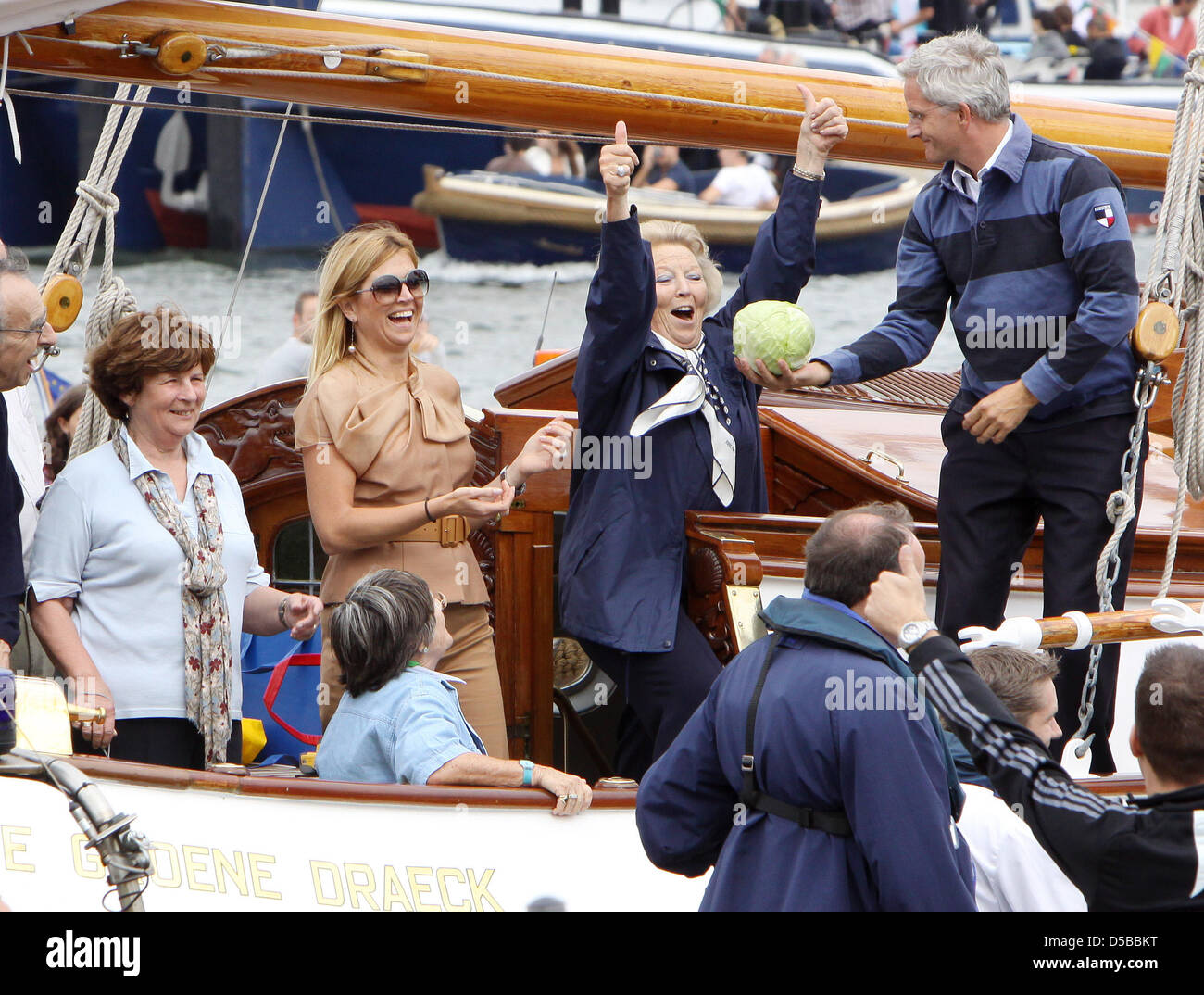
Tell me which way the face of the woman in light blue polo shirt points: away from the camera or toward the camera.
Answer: toward the camera

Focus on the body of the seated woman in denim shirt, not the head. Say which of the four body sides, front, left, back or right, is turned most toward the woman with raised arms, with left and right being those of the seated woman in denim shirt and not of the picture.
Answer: front

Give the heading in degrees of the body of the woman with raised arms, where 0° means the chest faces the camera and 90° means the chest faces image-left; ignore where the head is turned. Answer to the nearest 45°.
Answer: approximately 315°

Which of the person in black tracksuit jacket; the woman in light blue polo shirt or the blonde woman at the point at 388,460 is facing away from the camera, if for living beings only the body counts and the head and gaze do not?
the person in black tracksuit jacket

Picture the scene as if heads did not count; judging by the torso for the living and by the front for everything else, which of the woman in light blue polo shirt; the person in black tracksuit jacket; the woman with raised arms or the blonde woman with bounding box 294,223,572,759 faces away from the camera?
the person in black tracksuit jacket

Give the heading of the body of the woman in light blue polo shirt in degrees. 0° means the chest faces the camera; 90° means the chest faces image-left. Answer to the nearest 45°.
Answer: approximately 315°

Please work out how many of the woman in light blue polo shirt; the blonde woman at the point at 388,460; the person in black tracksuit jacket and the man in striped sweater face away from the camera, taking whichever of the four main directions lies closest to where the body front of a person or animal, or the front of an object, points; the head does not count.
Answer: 1

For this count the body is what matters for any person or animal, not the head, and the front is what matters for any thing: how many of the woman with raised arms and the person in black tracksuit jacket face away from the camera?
1

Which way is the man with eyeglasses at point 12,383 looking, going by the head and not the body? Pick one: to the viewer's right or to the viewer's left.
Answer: to the viewer's right

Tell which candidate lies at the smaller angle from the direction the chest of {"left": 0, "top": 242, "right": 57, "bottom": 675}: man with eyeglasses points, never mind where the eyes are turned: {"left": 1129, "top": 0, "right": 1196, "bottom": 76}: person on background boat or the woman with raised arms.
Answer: the woman with raised arms

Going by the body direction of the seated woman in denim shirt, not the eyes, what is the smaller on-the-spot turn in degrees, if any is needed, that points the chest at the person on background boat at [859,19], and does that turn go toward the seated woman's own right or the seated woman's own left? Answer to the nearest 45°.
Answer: approximately 45° to the seated woman's own left

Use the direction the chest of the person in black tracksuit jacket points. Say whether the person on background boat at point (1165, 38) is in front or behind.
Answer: in front

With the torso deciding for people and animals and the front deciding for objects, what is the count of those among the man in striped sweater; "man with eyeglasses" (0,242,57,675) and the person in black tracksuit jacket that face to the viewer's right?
1

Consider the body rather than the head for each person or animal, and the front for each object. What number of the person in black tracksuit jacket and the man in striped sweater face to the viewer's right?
0

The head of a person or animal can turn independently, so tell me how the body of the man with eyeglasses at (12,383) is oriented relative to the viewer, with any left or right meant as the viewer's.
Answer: facing to the right of the viewer

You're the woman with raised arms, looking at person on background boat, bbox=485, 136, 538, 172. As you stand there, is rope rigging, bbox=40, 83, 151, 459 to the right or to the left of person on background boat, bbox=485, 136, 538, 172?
left

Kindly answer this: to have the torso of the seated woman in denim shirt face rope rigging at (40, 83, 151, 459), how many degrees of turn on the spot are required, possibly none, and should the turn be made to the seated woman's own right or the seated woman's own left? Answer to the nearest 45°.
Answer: approximately 90° to the seated woman's own left

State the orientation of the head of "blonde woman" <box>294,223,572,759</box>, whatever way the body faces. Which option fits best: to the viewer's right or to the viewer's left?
to the viewer's right

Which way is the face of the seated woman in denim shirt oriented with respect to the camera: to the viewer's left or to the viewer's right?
to the viewer's right
